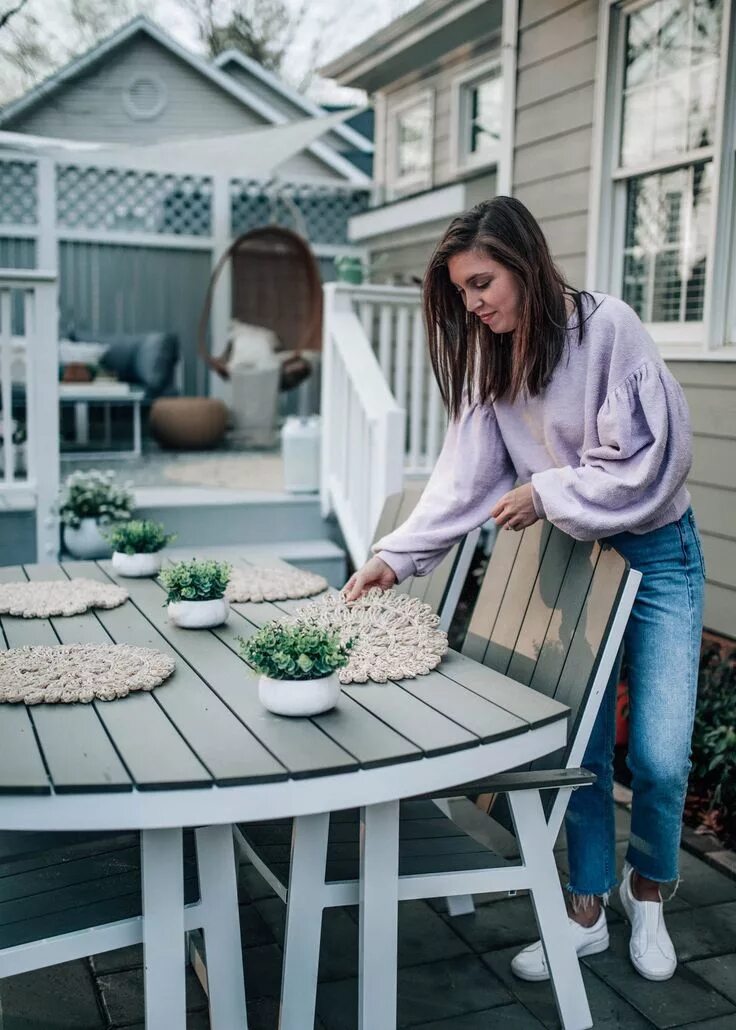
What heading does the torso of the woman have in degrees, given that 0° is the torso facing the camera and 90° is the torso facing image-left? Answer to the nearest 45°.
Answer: approximately 45°

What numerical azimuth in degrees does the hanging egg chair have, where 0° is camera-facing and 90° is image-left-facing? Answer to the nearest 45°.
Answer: approximately 45°

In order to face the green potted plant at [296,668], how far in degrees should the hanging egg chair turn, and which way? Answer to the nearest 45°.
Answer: approximately 45° to its left

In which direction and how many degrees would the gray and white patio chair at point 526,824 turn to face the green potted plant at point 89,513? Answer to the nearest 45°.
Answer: approximately 90° to its right

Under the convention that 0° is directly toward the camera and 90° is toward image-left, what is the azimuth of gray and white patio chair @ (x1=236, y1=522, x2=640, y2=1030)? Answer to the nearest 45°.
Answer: approximately 45°

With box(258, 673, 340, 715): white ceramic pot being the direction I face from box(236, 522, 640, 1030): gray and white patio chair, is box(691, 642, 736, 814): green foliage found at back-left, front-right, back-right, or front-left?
back-right

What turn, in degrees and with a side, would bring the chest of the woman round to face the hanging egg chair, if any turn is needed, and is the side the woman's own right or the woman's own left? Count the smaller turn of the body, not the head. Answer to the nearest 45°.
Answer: approximately 135° to the woman's own right

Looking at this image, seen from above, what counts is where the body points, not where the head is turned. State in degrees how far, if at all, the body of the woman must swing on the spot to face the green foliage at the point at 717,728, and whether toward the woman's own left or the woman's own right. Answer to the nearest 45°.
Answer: approximately 180°
